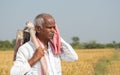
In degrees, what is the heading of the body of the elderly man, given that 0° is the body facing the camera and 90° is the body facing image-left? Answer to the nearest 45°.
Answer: approximately 315°
